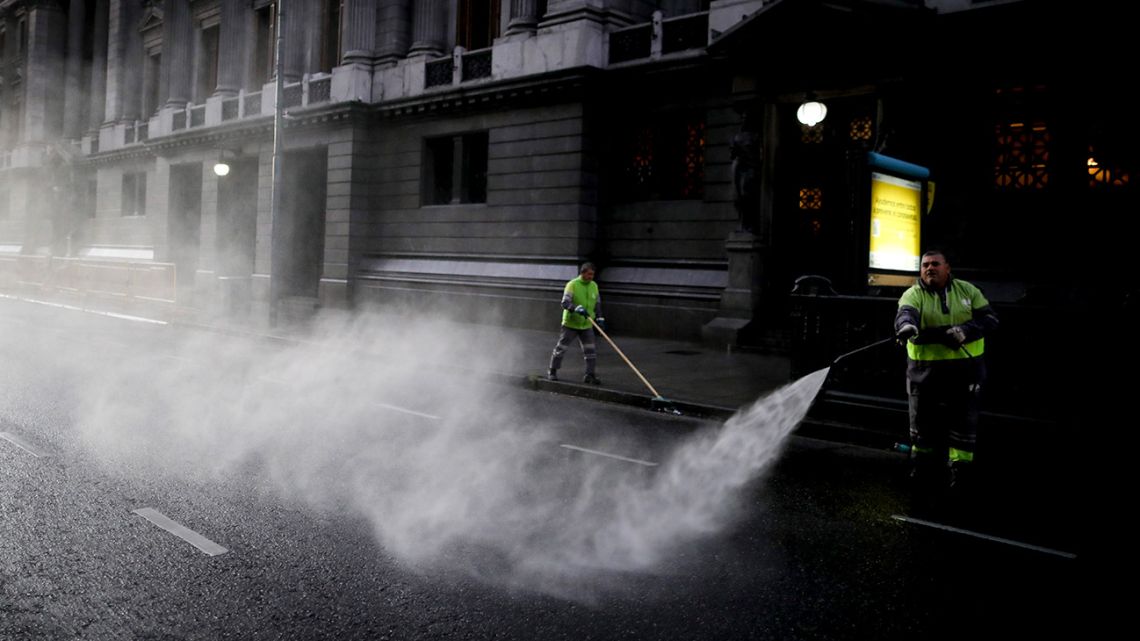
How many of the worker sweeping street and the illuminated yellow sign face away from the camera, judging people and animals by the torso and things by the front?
0

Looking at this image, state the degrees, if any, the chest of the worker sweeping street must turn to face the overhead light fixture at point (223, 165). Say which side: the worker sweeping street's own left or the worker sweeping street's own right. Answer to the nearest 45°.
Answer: approximately 180°

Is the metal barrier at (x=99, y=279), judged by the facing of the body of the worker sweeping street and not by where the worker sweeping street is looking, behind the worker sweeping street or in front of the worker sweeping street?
behind

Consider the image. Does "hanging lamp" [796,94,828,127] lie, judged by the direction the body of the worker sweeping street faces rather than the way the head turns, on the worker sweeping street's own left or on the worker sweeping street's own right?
on the worker sweeping street's own left

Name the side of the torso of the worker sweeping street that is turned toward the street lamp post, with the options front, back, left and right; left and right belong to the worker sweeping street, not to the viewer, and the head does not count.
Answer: back

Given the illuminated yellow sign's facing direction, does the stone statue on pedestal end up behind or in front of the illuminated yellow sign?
behind
